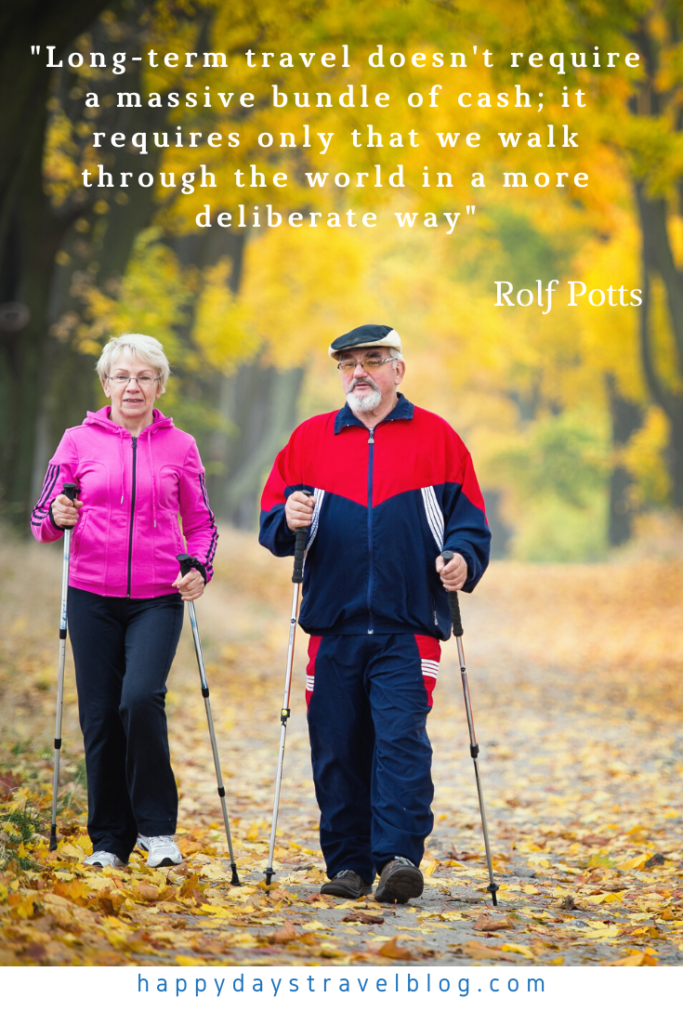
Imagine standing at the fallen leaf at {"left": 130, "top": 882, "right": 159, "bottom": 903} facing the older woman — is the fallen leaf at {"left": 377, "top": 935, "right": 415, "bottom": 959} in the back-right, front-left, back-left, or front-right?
back-right

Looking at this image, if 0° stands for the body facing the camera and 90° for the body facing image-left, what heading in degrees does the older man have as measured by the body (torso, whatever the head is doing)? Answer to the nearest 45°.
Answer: approximately 0°

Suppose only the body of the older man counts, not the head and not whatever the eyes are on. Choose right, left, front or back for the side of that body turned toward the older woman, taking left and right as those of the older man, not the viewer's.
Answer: right

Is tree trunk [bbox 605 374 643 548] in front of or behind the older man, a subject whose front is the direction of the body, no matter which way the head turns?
behind

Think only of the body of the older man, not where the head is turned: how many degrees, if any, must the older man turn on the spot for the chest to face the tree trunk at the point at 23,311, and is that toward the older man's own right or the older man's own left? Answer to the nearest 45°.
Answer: approximately 135° to the older man's own right

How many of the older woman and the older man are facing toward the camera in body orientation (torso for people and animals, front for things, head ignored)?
2

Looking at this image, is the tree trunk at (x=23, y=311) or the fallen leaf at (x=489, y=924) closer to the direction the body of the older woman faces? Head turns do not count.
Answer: the fallen leaf
